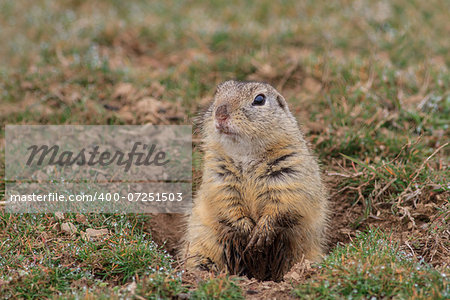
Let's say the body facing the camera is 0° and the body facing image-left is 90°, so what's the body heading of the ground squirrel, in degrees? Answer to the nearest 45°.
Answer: approximately 0°
